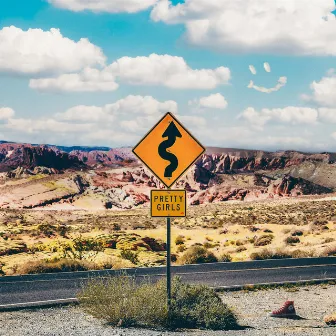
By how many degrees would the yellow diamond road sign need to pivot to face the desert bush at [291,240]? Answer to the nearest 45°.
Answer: approximately 180°

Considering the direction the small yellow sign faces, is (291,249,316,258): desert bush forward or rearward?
rearward

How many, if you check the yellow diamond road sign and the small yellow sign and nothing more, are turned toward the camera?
2

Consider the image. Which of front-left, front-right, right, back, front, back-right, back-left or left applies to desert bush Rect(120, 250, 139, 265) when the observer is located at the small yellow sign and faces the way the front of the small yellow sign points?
back

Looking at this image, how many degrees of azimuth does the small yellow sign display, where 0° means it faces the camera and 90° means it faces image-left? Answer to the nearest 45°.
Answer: approximately 0°

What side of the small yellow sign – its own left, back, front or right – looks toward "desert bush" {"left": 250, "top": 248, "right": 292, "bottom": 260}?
back

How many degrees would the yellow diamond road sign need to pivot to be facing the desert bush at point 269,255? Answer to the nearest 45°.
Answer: approximately 180°

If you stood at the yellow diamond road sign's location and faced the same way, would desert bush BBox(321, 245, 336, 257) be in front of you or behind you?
behind

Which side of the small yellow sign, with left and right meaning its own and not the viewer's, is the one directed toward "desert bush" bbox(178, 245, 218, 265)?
back

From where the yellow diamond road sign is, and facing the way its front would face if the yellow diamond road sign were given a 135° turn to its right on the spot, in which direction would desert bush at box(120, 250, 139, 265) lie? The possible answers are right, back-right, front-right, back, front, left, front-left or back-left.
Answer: front-right

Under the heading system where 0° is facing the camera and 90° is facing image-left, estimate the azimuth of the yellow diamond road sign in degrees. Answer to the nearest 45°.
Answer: approximately 0°
